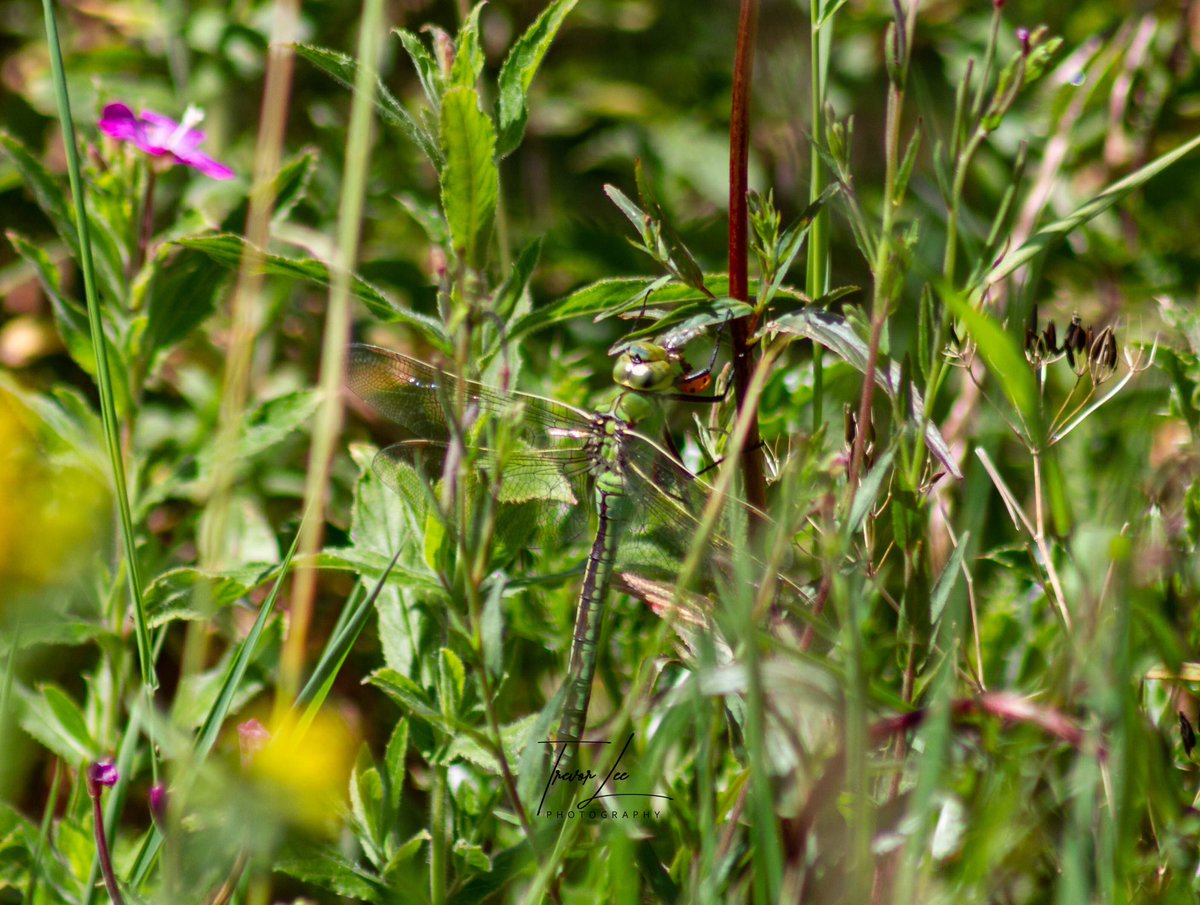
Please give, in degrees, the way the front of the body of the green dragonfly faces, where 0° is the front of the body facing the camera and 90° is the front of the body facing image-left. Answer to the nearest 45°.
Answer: approximately 225°
